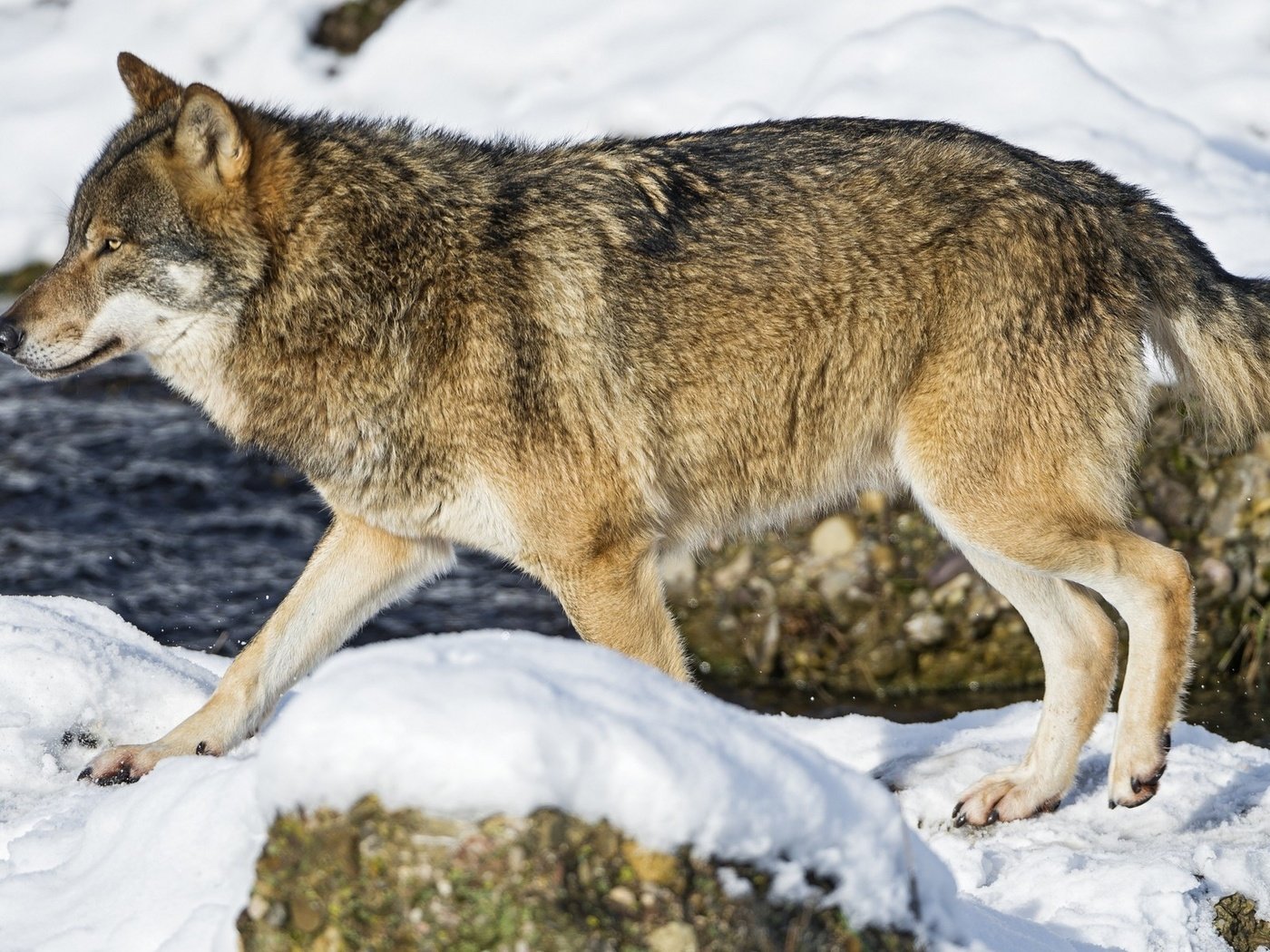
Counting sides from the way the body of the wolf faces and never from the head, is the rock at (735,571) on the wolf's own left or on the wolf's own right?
on the wolf's own right

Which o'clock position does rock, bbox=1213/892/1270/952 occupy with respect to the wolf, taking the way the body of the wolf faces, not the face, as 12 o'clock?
The rock is roughly at 7 o'clock from the wolf.

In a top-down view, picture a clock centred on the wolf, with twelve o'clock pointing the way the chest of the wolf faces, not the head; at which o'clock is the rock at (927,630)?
The rock is roughly at 4 o'clock from the wolf.

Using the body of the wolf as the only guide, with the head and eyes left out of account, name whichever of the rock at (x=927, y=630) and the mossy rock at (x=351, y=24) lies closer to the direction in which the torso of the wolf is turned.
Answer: the mossy rock

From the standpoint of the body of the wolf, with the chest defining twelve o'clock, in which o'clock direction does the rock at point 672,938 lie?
The rock is roughly at 9 o'clock from the wolf.

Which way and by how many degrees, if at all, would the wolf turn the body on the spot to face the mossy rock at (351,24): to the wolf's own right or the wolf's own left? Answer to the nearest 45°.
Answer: approximately 90° to the wolf's own right

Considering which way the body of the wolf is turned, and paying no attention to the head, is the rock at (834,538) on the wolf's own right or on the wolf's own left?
on the wolf's own right

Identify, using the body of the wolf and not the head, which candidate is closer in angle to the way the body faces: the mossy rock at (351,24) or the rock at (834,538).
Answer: the mossy rock

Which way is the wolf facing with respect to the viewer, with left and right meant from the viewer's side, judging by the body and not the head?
facing to the left of the viewer
